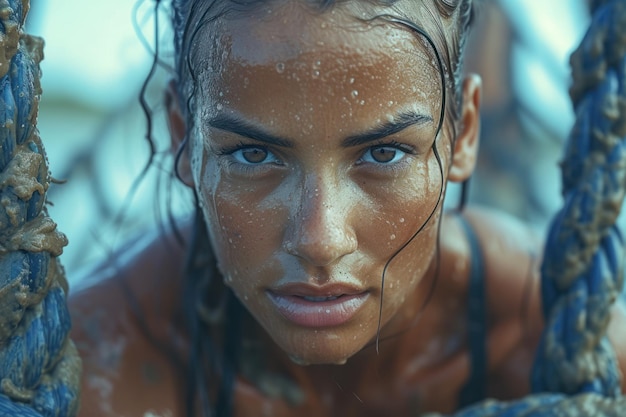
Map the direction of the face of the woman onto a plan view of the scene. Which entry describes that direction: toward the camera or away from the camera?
toward the camera

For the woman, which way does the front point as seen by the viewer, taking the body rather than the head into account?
toward the camera
